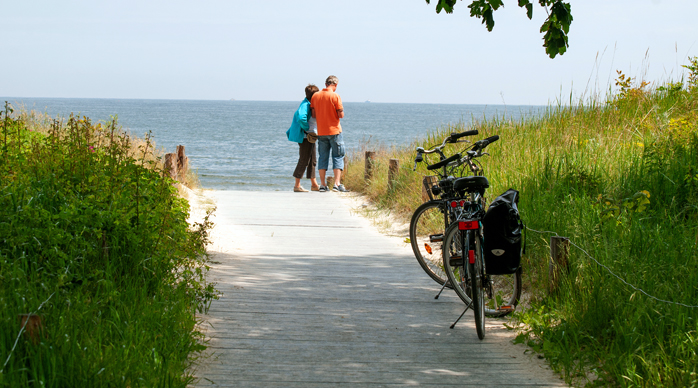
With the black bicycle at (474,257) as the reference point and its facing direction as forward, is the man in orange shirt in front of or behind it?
in front

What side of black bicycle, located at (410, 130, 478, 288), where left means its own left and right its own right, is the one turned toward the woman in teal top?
front

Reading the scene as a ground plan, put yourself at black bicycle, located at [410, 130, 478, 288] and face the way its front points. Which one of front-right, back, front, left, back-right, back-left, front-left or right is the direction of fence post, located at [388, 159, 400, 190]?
front-right

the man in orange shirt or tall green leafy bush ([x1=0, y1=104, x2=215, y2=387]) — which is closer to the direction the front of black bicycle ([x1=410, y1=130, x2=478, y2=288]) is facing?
the man in orange shirt

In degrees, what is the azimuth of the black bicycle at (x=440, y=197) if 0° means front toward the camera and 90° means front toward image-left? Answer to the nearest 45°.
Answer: approximately 135°

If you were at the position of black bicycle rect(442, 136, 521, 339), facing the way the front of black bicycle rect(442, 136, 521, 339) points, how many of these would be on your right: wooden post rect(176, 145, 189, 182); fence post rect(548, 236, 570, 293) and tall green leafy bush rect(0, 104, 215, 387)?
1

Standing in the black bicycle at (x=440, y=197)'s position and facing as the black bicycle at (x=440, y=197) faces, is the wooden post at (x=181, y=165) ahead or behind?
ahead

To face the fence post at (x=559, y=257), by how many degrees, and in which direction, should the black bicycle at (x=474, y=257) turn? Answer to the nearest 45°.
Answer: approximately 90° to its right

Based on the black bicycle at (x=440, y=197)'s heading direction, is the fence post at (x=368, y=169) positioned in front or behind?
in front

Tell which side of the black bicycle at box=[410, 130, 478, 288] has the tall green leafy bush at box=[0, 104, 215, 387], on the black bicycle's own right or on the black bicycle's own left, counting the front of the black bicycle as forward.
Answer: on the black bicycle's own left

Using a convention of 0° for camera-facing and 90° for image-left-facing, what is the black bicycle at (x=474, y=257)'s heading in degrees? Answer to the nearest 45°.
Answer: approximately 180°

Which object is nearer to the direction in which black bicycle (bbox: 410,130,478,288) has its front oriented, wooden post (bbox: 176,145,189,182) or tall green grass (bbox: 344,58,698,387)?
the wooden post

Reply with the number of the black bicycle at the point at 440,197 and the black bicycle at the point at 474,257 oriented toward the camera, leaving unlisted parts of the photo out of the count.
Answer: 0
